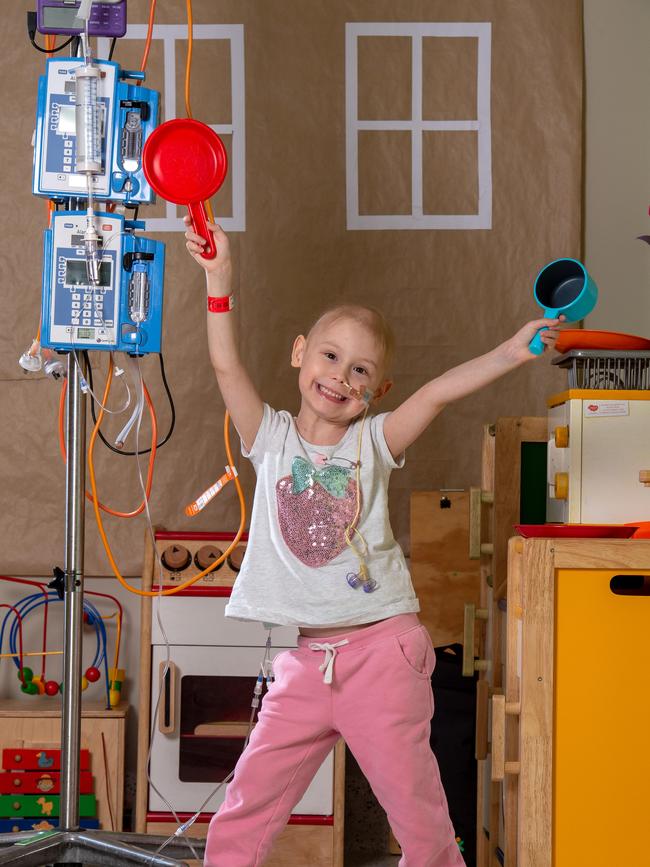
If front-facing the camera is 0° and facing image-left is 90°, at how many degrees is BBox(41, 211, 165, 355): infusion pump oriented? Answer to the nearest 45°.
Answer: approximately 0°

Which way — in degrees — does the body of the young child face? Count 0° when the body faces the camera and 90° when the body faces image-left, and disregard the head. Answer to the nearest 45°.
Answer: approximately 0°
